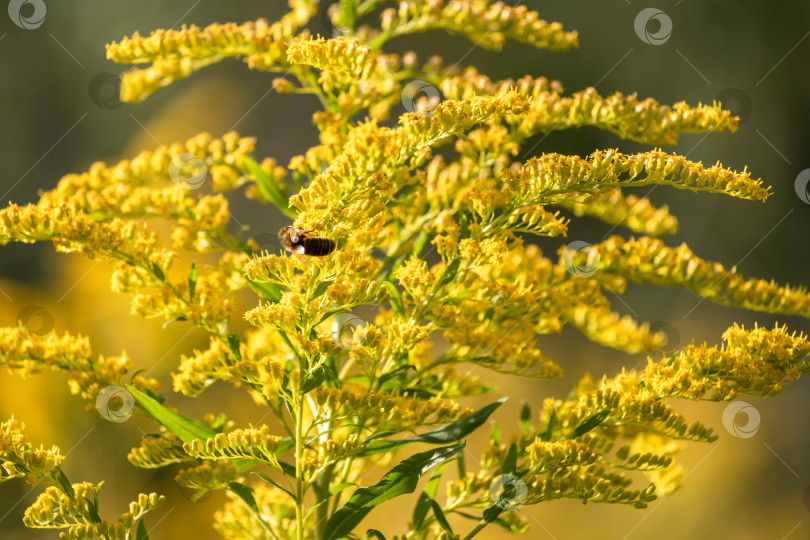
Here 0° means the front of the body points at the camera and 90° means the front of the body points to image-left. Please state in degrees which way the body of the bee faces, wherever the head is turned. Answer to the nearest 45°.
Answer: approximately 90°
